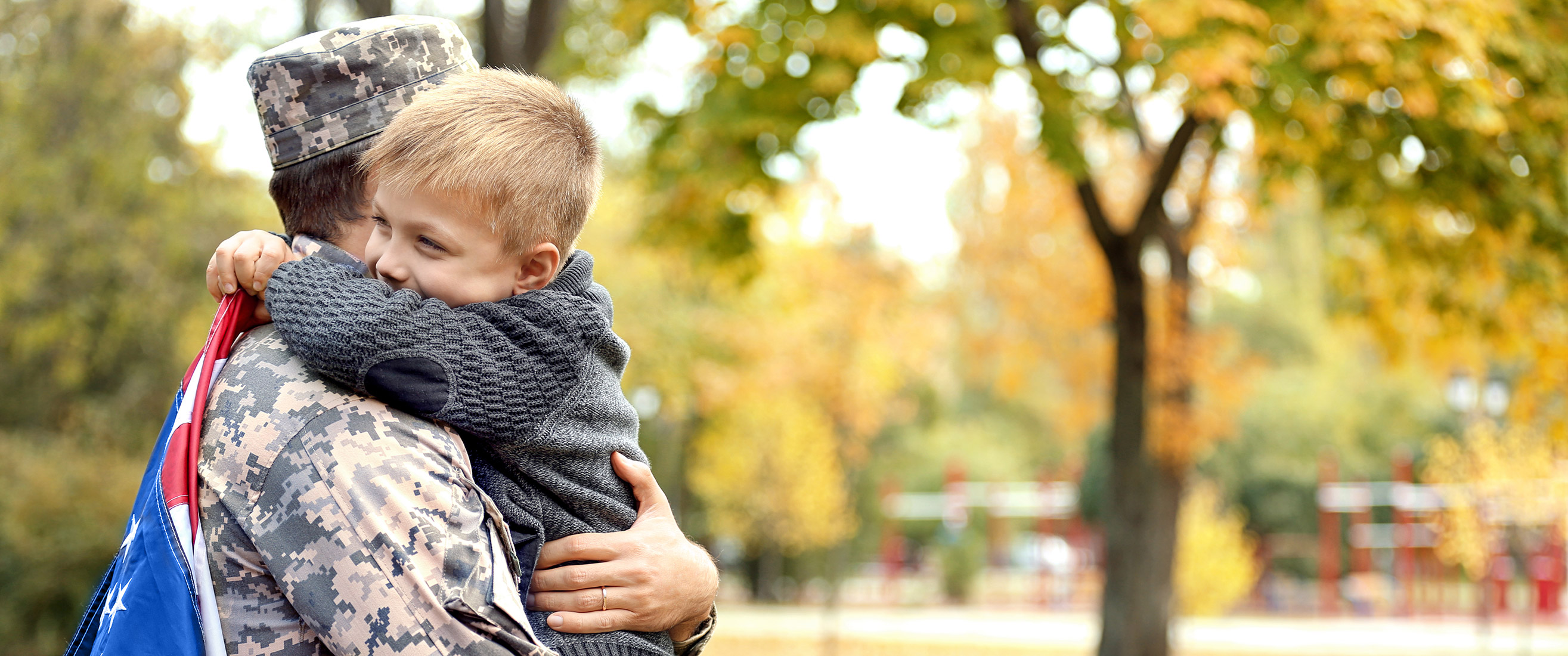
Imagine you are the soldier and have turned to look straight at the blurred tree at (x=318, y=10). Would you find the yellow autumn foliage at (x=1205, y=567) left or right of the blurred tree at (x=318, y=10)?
right

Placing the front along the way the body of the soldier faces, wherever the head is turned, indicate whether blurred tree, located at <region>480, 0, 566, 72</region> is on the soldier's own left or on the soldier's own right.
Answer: on the soldier's own left

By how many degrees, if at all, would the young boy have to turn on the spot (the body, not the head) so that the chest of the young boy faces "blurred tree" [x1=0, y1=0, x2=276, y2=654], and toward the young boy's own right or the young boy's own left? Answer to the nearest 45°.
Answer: approximately 90° to the young boy's own right

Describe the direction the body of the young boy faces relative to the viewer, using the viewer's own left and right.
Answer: facing to the left of the viewer

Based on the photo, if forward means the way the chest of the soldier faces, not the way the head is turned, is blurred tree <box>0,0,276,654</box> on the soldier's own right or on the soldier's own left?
on the soldier's own left

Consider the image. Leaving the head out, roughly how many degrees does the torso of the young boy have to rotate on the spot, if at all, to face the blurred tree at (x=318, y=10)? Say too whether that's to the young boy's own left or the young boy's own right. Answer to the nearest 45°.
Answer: approximately 90° to the young boy's own right

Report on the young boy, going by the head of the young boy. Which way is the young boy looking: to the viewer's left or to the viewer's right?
to the viewer's left

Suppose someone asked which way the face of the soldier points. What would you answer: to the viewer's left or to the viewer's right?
to the viewer's right
